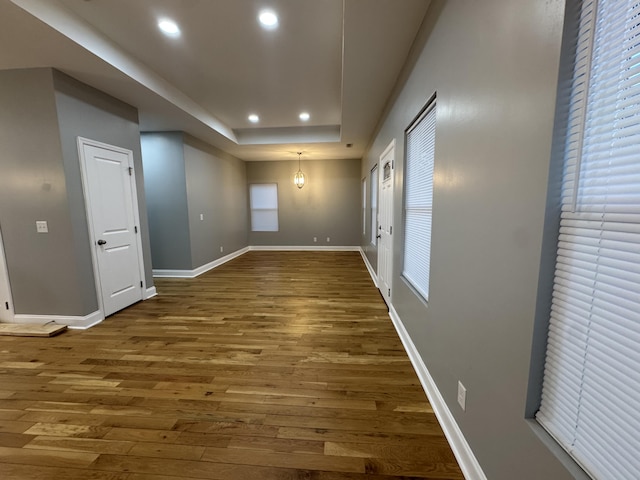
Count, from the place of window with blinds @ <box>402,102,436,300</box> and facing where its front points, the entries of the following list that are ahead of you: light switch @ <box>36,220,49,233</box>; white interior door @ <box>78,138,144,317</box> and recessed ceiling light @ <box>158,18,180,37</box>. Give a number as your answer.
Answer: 3

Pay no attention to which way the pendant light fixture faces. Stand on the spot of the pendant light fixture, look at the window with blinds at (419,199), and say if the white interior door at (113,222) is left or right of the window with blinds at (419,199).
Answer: right

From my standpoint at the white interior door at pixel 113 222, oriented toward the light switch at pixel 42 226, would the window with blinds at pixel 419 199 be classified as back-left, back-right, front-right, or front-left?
back-left

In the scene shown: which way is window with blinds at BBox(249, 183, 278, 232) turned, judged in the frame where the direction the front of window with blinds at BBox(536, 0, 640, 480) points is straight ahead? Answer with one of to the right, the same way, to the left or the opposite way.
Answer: to the left

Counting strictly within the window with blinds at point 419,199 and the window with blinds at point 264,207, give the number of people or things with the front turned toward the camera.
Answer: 1

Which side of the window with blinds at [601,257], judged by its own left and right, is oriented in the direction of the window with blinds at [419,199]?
right

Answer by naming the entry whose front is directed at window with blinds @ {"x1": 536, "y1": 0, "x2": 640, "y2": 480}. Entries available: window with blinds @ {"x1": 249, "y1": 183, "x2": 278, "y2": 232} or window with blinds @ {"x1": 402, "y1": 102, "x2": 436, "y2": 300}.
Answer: window with blinds @ {"x1": 249, "y1": 183, "x2": 278, "y2": 232}

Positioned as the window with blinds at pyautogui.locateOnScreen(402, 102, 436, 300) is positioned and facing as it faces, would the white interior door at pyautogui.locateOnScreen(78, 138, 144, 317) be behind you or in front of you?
in front

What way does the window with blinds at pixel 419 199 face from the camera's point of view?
to the viewer's left

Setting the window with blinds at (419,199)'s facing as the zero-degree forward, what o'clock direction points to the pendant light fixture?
The pendant light fixture is roughly at 2 o'clock from the window with blinds.

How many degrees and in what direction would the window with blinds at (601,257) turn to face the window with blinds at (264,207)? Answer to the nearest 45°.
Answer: approximately 90° to its right

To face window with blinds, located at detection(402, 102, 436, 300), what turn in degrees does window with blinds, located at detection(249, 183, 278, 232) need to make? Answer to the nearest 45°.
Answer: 0° — it already faces it
